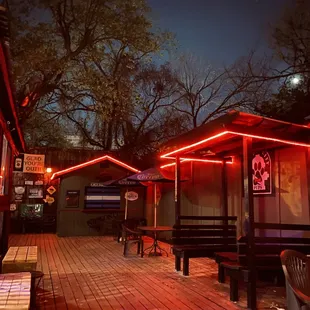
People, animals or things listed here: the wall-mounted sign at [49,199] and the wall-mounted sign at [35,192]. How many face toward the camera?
2

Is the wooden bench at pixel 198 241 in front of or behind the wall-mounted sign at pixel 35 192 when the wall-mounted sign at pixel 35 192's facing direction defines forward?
in front

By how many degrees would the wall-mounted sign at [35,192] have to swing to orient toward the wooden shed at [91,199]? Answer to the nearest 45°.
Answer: approximately 45° to its left

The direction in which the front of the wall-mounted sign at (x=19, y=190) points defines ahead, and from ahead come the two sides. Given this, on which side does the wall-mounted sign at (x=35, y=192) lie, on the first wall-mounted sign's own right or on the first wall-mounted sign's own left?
on the first wall-mounted sign's own left

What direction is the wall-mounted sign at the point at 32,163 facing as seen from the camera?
toward the camera

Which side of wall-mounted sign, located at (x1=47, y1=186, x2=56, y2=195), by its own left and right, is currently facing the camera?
front

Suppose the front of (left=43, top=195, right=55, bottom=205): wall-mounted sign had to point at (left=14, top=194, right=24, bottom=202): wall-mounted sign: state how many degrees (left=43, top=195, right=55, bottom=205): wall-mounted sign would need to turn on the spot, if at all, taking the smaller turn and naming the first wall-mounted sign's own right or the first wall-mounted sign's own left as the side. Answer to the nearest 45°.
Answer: approximately 90° to the first wall-mounted sign's own right

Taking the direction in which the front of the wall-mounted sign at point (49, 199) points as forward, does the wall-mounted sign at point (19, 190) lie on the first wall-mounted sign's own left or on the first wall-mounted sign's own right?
on the first wall-mounted sign's own right
